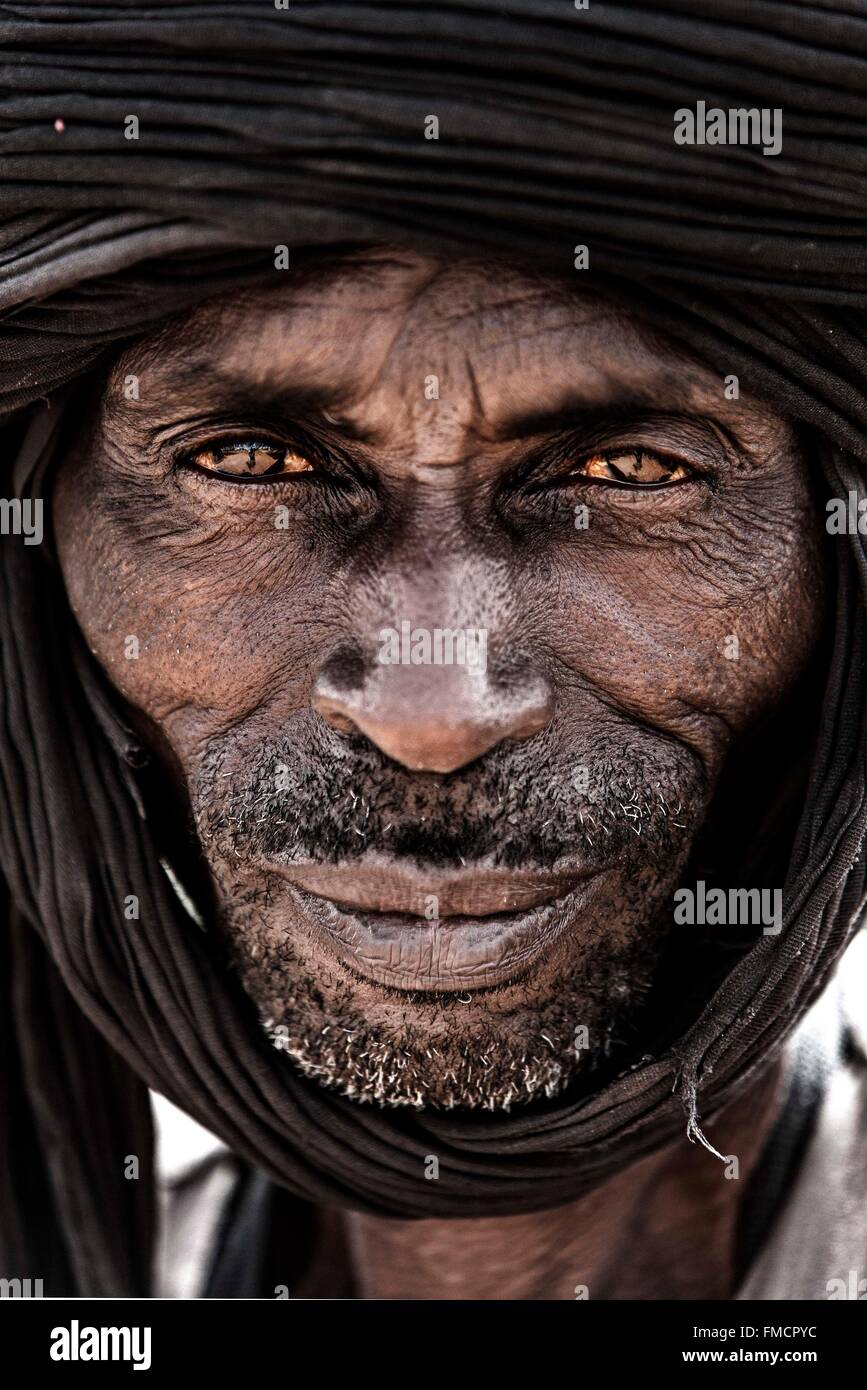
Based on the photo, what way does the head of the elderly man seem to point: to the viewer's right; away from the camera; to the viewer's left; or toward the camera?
toward the camera

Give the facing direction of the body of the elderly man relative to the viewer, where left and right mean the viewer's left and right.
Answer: facing the viewer
